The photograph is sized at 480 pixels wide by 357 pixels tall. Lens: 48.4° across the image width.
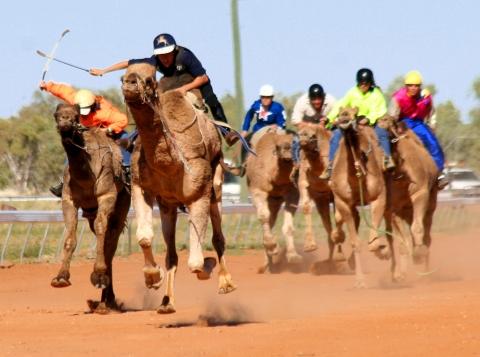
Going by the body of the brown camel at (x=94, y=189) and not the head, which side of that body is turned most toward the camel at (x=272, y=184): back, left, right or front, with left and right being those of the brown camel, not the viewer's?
back

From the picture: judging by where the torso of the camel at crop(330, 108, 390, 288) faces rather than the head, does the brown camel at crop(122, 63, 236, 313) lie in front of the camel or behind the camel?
in front

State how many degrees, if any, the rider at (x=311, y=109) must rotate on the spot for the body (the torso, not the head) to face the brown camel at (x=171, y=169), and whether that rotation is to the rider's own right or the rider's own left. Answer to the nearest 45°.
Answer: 0° — they already face it

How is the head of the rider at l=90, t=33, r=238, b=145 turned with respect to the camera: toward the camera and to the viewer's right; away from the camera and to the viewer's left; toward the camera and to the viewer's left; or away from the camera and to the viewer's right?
toward the camera and to the viewer's left

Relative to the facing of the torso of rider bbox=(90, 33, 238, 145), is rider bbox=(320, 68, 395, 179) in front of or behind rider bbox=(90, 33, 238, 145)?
behind

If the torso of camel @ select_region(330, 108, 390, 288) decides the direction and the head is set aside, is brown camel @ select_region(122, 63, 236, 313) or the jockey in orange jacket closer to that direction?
the brown camel
